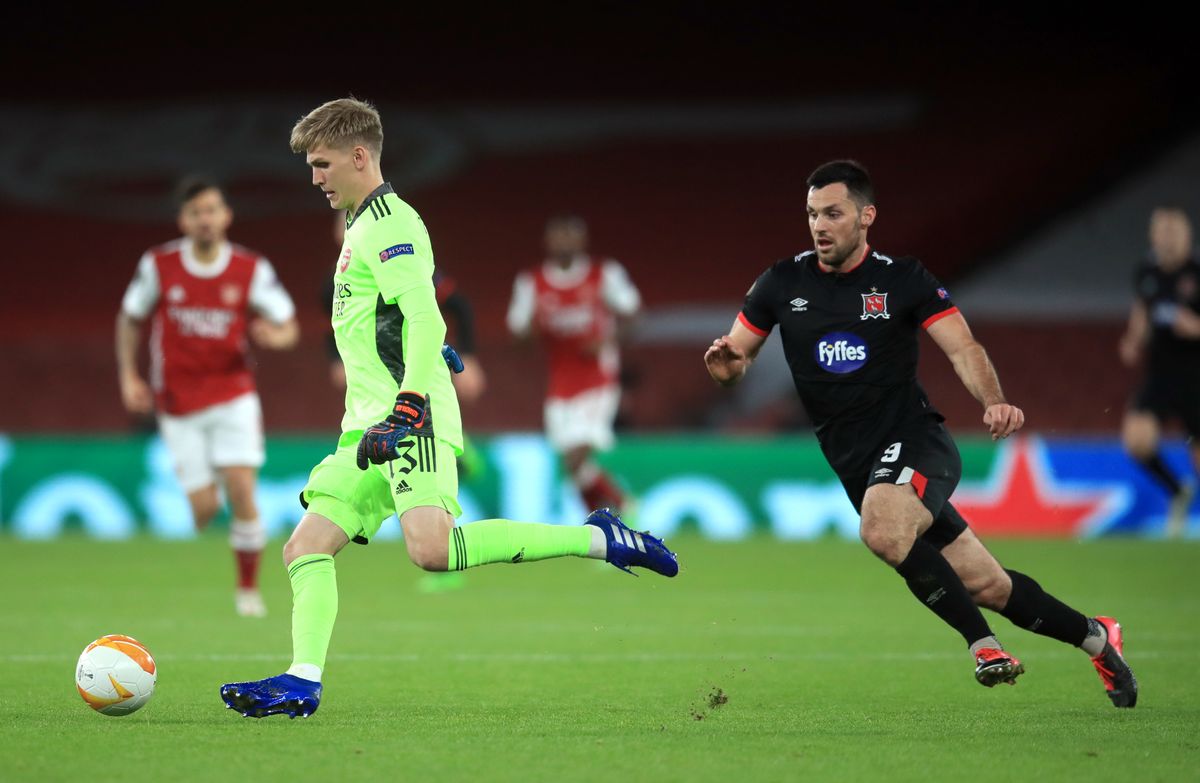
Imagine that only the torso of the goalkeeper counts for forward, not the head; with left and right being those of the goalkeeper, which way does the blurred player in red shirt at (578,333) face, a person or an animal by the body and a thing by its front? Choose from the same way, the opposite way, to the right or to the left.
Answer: to the left

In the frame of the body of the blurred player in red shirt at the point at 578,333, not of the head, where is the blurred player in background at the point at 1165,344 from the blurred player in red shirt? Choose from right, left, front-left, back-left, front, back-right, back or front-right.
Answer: left

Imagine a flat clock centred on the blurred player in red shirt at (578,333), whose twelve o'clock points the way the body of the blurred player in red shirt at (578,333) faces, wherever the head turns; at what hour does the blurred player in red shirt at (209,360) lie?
the blurred player in red shirt at (209,360) is roughly at 1 o'clock from the blurred player in red shirt at (578,333).

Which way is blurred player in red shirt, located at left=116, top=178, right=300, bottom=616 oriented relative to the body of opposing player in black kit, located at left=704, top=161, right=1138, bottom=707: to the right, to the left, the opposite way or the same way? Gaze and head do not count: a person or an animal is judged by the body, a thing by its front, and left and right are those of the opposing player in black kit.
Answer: to the left

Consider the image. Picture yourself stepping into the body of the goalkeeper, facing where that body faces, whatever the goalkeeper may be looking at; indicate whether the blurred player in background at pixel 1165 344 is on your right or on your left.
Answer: on your right

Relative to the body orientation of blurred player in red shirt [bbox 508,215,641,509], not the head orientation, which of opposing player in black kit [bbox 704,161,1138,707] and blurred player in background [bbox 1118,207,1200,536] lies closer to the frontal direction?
the opposing player in black kit

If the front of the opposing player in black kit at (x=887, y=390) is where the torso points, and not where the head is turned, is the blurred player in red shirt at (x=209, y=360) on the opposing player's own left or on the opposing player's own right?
on the opposing player's own right

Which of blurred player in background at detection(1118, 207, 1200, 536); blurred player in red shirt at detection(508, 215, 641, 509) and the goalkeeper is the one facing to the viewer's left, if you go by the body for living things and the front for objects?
the goalkeeper

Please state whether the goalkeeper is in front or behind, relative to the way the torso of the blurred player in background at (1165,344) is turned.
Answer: in front

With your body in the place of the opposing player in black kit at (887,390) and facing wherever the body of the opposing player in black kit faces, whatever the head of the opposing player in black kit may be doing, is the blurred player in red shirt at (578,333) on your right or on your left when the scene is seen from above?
on your right

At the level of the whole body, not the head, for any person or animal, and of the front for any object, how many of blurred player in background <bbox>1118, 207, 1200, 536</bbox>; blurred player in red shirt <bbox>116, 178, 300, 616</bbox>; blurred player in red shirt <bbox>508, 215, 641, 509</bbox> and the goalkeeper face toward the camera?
3

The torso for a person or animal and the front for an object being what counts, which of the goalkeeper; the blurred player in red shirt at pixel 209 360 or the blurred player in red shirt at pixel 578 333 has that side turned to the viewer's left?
the goalkeeper

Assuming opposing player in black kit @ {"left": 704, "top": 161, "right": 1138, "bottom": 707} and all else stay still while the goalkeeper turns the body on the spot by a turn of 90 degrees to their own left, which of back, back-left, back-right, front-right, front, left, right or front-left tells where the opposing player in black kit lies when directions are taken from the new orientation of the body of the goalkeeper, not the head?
left

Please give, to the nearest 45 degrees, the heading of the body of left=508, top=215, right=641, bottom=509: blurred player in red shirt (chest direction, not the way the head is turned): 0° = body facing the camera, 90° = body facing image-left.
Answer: approximately 0°

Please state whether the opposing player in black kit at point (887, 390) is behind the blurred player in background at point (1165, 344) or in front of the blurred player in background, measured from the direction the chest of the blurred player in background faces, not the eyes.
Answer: in front
